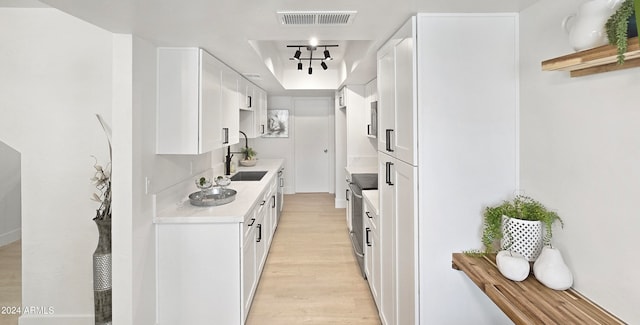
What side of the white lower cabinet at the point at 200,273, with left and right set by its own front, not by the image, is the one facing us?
right

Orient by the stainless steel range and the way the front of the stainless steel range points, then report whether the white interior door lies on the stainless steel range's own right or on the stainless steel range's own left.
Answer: on the stainless steel range's own right

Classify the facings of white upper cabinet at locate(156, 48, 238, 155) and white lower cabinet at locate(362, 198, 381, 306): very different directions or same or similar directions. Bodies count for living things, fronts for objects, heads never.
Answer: very different directions

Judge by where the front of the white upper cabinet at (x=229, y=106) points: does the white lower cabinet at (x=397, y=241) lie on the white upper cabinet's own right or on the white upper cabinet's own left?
on the white upper cabinet's own right

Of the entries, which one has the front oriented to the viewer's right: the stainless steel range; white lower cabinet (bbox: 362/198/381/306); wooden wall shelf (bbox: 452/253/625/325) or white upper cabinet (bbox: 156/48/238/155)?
the white upper cabinet

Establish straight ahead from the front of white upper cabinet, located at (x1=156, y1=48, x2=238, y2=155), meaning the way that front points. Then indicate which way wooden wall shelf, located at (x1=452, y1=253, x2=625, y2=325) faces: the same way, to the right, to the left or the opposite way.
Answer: the opposite way

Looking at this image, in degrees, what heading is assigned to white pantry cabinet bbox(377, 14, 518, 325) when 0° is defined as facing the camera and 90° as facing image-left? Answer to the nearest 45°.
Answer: approximately 90°

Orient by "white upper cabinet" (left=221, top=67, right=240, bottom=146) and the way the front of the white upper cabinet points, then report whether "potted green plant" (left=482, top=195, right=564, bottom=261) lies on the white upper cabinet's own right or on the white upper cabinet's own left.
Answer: on the white upper cabinet's own right
